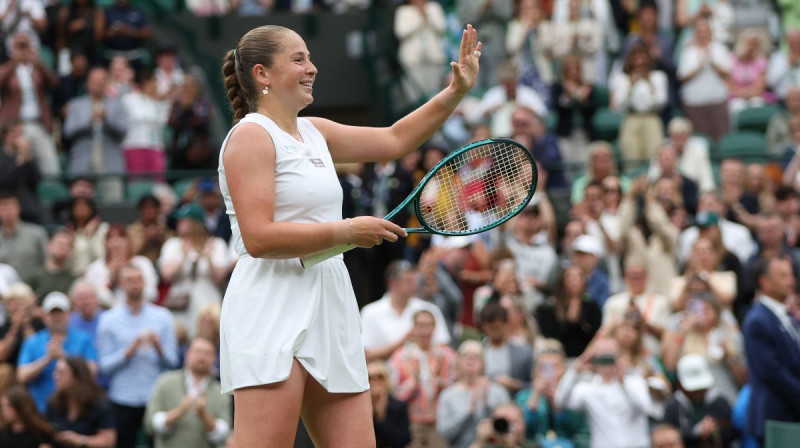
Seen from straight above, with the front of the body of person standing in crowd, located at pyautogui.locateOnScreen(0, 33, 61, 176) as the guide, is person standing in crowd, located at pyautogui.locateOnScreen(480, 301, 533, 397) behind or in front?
in front

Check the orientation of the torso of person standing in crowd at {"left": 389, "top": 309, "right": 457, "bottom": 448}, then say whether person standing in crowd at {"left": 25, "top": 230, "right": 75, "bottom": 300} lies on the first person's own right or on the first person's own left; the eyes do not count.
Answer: on the first person's own right

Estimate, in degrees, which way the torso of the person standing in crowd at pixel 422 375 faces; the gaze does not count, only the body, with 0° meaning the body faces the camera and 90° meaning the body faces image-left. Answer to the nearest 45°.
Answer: approximately 0°

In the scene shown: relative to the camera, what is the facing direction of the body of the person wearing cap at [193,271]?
toward the camera

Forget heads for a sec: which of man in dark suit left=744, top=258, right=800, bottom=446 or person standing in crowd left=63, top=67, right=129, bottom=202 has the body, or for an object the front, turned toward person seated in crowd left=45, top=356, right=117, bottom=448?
person standing in crowd left=63, top=67, right=129, bottom=202

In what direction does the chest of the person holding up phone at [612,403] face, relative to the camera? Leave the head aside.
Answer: toward the camera

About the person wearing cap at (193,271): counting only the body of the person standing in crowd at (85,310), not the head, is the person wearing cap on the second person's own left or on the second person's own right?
on the second person's own left

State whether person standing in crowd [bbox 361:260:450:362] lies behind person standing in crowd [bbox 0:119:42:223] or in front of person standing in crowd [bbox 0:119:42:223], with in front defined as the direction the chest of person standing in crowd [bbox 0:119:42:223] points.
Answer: in front

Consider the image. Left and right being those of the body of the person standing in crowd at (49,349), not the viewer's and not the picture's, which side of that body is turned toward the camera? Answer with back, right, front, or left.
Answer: front

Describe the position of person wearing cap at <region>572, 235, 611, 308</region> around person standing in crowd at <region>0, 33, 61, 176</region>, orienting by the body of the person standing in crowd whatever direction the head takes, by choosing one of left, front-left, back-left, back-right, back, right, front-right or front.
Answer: front-left

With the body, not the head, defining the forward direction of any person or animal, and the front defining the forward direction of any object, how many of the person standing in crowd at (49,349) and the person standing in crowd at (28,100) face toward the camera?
2

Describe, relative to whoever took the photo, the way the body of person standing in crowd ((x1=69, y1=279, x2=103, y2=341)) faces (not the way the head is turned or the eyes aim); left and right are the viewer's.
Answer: facing the viewer

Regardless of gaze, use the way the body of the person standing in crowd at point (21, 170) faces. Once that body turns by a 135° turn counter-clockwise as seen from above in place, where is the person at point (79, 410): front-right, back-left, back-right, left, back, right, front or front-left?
back
